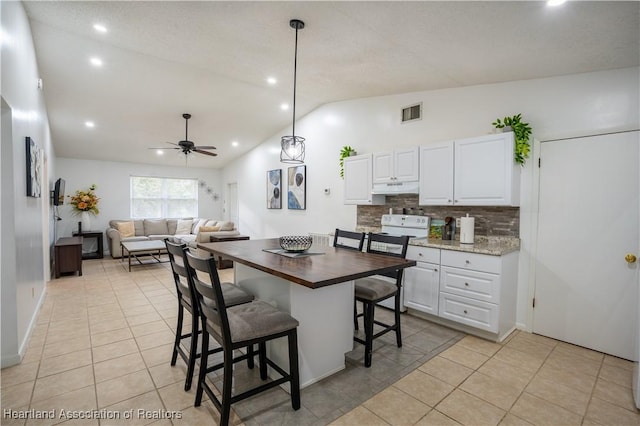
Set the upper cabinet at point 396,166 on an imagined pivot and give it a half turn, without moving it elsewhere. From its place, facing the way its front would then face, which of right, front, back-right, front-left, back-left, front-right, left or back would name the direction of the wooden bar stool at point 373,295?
back-right

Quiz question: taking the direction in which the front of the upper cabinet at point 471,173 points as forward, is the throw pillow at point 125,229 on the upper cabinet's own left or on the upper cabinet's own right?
on the upper cabinet's own right

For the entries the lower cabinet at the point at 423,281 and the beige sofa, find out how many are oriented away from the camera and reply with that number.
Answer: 0

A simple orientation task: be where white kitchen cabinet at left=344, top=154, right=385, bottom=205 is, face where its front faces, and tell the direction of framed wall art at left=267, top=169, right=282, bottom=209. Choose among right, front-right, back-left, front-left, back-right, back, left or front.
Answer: right

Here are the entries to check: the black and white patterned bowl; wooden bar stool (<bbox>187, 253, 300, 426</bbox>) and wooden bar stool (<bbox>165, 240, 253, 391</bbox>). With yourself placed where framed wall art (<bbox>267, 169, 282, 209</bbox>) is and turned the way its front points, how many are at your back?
0

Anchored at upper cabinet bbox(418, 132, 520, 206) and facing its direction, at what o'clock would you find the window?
The window is roughly at 2 o'clock from the upper cabinet.

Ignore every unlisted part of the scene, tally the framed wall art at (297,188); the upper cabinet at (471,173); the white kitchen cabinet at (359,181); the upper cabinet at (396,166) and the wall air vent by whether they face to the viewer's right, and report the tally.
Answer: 0

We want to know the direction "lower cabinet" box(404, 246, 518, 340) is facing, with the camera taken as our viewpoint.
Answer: facing the viewer and to the left of the viewer

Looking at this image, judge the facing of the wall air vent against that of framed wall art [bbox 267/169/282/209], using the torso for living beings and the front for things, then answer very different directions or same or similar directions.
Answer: same or similar directions

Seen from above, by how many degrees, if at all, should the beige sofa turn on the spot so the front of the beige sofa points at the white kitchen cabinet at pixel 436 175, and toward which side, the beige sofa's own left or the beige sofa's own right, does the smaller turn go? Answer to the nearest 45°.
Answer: approximately 45° to the beige sofa's own left

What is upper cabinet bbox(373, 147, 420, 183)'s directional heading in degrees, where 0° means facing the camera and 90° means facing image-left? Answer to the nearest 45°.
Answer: approximately 45°

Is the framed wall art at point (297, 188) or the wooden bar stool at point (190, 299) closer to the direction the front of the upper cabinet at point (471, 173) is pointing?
the wooden bar stool

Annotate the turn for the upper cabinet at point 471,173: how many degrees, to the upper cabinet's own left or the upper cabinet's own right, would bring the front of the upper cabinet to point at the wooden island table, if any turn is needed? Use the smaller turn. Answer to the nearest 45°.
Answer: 0° — it already faces it

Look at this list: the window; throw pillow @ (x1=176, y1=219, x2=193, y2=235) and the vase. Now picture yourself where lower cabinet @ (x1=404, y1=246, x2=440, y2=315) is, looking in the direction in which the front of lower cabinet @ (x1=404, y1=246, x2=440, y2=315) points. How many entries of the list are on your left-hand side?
0
